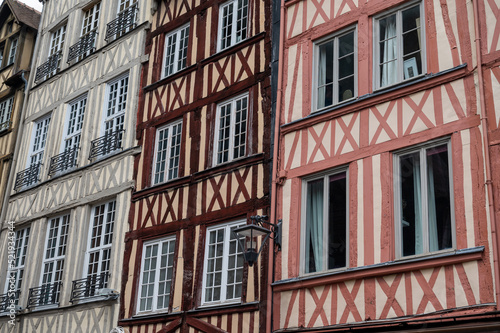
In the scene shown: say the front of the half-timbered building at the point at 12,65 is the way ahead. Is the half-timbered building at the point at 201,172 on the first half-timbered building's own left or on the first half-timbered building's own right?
on the first half-timbered building's own left

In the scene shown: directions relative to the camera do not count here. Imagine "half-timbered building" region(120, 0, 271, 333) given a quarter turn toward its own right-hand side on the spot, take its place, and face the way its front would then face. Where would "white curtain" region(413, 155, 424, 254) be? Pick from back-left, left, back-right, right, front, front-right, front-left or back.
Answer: back

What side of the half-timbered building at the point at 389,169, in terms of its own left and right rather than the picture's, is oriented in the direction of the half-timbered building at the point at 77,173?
right

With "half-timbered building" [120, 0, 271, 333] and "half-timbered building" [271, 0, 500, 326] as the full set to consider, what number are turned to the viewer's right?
0

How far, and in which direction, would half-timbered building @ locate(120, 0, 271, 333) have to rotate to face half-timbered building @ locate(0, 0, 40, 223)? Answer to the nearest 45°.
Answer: approximately 90° to its right

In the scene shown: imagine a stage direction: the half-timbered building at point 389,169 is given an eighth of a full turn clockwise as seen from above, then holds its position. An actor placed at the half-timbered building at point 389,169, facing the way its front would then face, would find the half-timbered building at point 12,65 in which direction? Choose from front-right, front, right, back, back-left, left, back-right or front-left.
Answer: front-right

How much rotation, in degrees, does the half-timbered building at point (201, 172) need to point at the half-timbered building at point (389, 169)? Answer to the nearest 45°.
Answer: approximately 90° to its left

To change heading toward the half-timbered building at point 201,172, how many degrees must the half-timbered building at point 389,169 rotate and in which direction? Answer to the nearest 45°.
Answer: approximately 90° to its right
